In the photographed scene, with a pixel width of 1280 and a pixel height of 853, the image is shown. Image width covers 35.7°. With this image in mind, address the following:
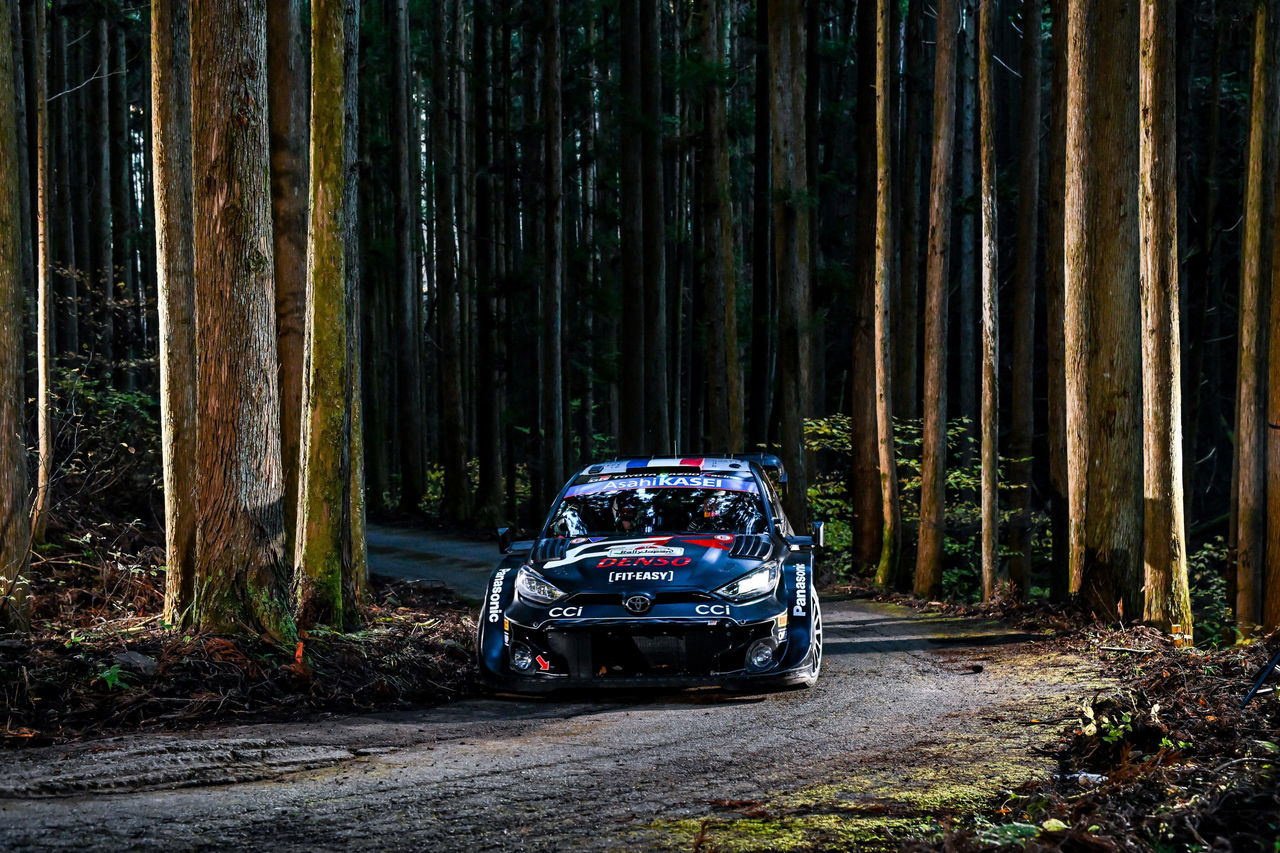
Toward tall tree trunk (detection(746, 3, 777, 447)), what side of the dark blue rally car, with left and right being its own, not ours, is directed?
back

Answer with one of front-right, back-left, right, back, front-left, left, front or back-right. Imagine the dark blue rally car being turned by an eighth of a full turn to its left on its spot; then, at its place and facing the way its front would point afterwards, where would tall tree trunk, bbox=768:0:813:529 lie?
back-left

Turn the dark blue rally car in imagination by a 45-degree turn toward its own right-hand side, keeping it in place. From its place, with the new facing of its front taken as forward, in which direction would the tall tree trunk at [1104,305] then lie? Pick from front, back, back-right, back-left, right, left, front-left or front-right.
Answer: back

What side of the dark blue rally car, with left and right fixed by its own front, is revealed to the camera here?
front

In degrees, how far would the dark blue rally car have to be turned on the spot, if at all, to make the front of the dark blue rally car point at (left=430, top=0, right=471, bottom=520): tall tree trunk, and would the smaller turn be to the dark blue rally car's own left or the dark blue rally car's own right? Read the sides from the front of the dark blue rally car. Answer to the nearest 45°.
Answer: approximately 180°

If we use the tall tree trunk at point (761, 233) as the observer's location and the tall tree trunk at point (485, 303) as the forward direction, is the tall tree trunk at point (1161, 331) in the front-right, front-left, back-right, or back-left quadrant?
back-left

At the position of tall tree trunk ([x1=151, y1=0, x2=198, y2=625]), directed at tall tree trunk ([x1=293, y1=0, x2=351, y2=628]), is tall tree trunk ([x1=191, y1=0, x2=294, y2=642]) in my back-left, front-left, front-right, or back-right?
front-right

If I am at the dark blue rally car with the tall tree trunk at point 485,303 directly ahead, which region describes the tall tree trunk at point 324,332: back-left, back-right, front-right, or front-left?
front-left

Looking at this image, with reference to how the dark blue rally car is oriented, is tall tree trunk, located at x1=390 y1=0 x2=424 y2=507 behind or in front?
behind

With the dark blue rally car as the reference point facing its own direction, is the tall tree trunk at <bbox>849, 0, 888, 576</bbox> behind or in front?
behind

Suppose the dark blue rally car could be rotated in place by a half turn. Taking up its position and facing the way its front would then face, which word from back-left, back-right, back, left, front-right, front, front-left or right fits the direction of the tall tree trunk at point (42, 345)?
front-left

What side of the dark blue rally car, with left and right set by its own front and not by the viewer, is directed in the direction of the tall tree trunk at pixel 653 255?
back

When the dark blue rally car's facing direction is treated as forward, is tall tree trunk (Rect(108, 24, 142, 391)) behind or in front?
behind

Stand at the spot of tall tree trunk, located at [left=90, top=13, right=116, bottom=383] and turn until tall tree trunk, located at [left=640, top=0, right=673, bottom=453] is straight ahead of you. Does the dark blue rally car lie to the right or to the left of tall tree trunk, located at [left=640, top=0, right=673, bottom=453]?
right
